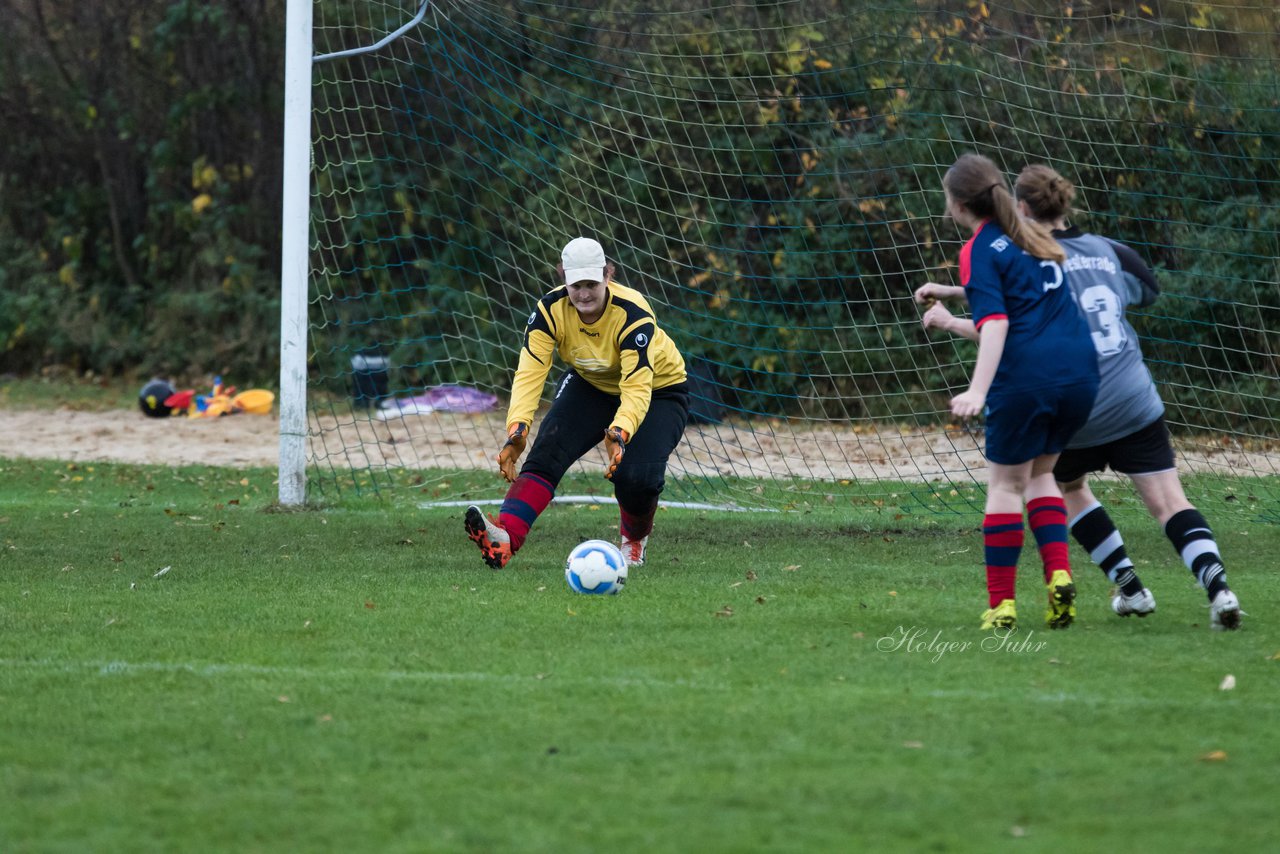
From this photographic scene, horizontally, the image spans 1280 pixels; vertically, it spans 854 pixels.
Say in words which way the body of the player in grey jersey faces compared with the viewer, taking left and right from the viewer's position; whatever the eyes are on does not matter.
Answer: facing away from the viewer and to the left of the viewer

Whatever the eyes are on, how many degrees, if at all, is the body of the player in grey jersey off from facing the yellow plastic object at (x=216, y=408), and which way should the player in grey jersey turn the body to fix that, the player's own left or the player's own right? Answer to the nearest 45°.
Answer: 0° — they already face it

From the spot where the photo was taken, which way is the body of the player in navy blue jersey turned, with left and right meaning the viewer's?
facing away from the viewer and to the left of the viewer

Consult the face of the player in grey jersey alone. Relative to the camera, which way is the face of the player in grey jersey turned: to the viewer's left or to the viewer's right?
to the viewer's left

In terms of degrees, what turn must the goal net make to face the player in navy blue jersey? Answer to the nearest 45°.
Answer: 0° — it already faces them
